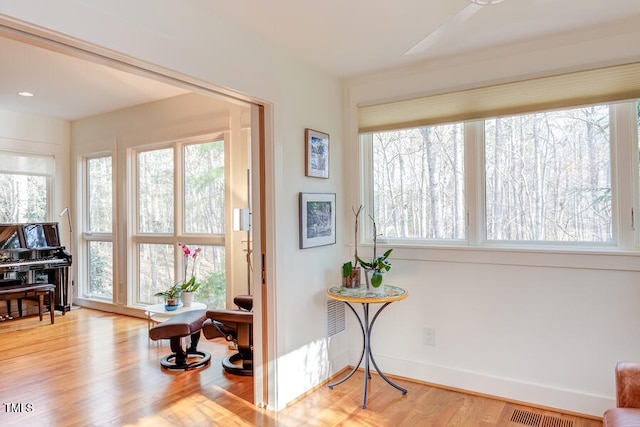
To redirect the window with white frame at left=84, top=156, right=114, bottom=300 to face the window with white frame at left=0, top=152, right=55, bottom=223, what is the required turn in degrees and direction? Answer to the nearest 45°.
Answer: approximately 45° to its right

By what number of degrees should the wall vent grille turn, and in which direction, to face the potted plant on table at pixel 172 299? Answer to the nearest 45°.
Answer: approximately 135° to its right

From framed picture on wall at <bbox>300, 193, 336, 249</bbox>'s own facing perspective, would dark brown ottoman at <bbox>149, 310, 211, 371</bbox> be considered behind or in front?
behind

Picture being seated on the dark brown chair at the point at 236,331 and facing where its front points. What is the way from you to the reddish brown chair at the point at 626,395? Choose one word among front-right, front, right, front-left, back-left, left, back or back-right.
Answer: back-left

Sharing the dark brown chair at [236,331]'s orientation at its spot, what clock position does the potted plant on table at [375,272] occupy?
The potted plant on table is roughly at 7 o'clock from the dark brown chair.

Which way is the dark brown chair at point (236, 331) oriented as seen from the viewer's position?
to the viewer's left

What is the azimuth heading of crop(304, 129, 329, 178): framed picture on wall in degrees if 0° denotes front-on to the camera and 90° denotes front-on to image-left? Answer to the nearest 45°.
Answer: approximately 315°

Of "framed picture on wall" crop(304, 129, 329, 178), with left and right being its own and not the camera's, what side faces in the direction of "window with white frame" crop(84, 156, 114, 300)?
back

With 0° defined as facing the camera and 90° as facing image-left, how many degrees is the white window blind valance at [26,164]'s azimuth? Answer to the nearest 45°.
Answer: approximately 315°

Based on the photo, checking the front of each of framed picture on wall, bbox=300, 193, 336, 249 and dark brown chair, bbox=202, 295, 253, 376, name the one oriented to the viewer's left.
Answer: the dark brown chair

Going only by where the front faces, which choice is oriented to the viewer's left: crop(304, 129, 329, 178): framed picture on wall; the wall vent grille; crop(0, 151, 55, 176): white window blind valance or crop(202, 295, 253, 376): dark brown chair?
the dark brown chair

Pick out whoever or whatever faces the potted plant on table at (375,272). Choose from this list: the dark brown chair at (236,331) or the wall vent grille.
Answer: the wall vent grille

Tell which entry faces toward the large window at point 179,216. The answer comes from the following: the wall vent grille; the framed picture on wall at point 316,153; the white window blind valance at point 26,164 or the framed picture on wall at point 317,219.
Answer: the white window blind valance

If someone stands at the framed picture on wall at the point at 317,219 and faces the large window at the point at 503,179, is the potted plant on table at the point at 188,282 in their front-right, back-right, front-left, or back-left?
back-left

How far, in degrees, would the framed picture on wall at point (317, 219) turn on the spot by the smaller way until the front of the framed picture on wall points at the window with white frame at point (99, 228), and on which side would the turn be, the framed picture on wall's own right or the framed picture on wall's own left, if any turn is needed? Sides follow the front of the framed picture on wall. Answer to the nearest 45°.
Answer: approximately 180°
